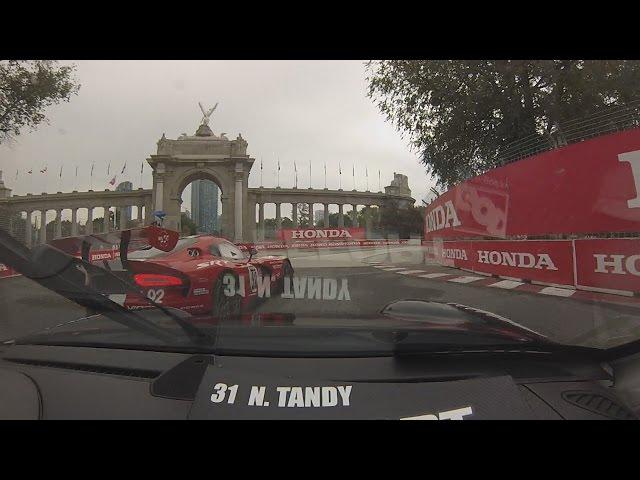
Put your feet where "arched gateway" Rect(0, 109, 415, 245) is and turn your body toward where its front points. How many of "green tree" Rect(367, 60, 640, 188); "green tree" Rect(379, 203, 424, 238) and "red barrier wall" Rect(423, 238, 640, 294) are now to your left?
3

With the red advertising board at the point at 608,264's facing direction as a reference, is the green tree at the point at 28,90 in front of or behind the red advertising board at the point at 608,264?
in front

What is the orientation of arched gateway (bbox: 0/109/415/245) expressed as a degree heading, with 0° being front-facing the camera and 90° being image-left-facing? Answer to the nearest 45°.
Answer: approximately 0°

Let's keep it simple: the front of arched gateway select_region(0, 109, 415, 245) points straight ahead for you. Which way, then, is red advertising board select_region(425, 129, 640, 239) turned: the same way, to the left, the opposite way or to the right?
to the right

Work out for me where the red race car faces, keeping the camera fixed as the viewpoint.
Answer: facing away from the viewer and to the right of the viewer

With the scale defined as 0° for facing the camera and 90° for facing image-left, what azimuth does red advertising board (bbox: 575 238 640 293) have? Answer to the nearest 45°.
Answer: approximately 45°

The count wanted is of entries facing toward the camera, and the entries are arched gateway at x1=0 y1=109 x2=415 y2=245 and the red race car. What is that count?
1

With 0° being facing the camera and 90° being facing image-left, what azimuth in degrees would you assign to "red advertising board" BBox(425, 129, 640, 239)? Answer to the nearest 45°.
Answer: approximately 45°
